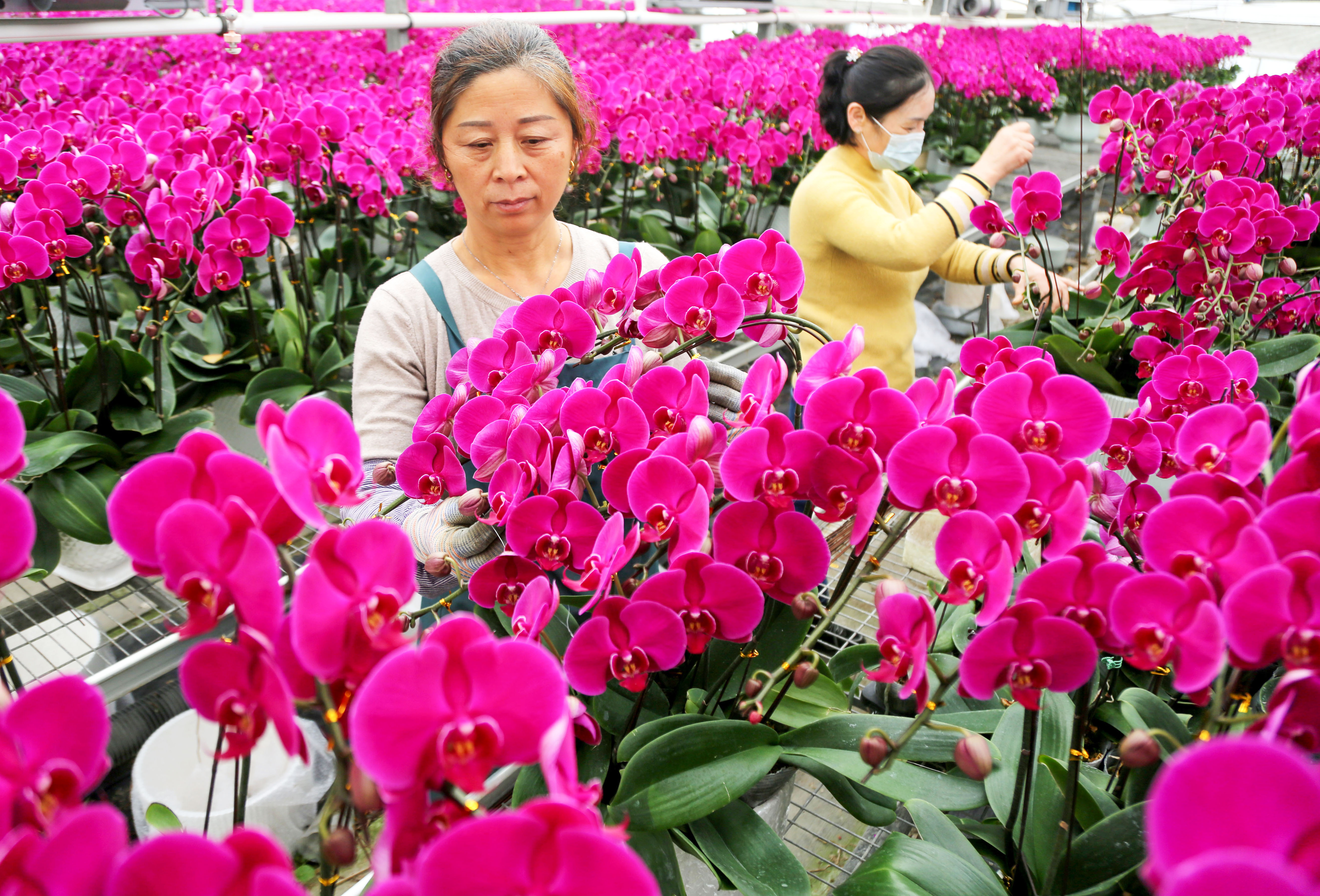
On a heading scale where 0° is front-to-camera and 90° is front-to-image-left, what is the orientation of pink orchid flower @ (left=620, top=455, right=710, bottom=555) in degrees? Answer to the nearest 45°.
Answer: approximately 45°

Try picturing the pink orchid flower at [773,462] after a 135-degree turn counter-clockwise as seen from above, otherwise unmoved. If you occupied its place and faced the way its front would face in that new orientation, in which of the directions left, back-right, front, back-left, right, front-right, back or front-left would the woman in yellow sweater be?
front-left

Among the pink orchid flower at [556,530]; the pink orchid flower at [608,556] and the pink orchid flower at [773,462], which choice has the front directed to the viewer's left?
the pink orchid flower at [608,556]

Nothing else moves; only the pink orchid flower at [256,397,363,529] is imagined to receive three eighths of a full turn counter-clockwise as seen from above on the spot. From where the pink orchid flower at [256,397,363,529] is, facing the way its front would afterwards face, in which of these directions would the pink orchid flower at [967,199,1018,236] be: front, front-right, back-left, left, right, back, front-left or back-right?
front-right

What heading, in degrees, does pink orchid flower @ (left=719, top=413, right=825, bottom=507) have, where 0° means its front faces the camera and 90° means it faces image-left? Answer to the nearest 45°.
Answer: approximately 0°

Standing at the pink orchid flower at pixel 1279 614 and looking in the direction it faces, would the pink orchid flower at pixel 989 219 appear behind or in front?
behind
